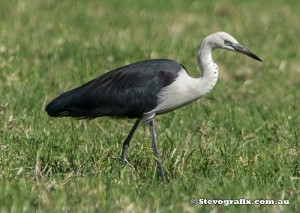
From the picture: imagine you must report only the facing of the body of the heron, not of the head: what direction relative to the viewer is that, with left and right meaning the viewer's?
facing to the right of the viewer
